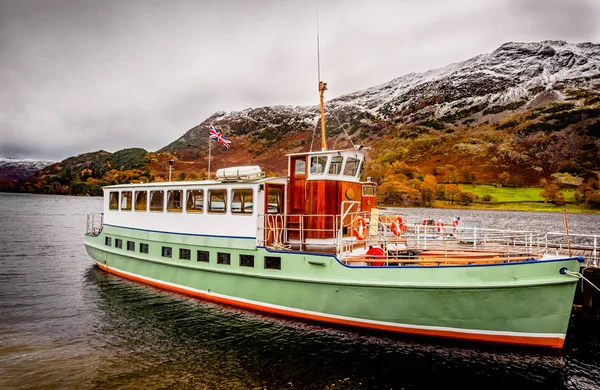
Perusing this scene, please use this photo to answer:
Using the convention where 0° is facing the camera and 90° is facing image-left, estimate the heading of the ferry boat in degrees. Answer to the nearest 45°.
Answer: approximately 315°
